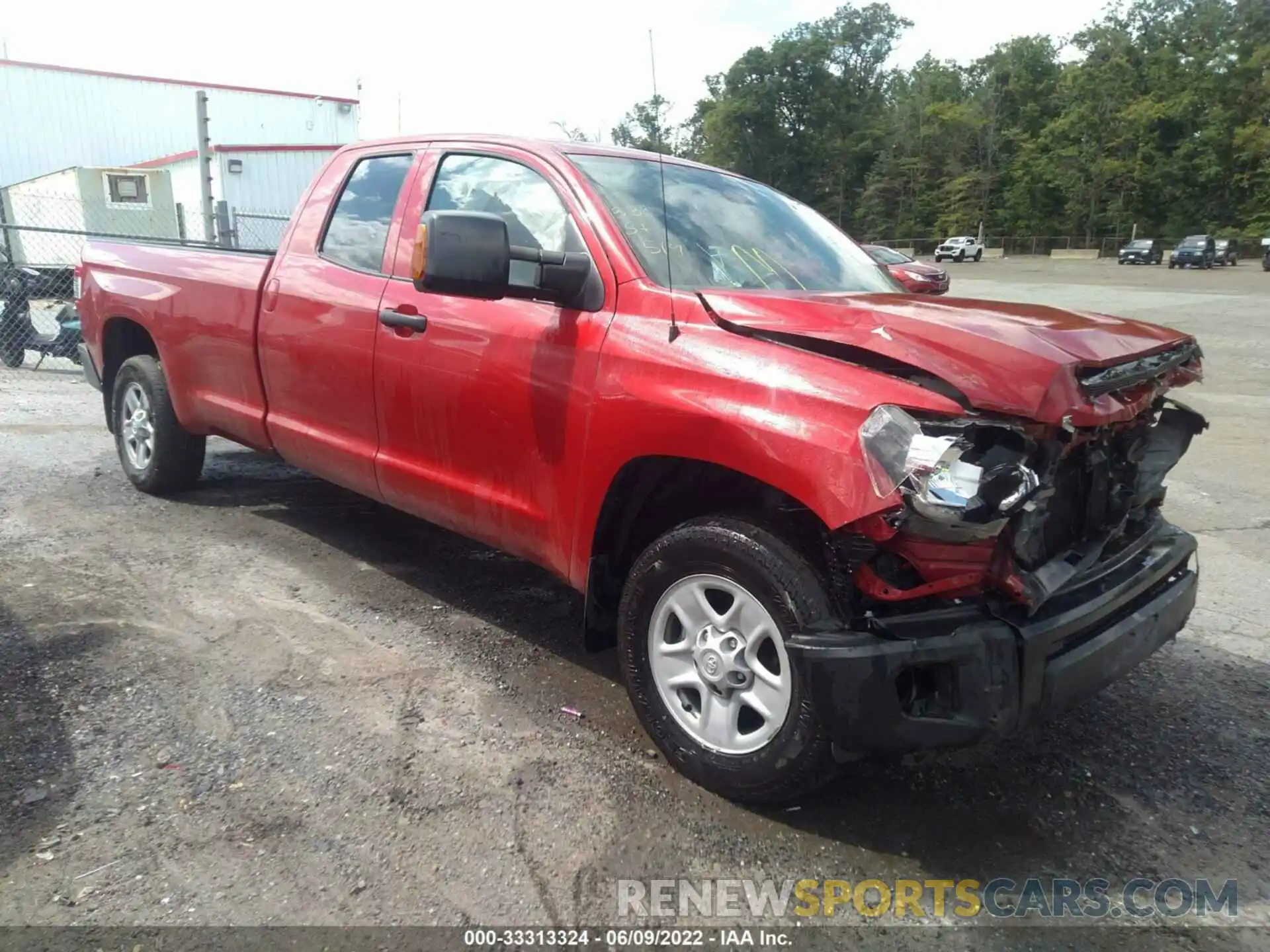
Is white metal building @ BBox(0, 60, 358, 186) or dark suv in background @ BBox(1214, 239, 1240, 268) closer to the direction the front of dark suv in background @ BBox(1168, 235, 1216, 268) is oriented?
the white metal building

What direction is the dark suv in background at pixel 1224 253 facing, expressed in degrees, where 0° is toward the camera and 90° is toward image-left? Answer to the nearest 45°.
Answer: approximately 45°

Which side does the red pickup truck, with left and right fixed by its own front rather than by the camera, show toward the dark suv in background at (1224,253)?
left

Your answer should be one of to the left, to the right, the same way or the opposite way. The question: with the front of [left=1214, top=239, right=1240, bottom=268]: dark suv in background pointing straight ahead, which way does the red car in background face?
to the left

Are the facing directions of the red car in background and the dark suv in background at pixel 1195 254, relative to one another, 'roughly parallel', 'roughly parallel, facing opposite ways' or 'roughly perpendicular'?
roughly perpendicular

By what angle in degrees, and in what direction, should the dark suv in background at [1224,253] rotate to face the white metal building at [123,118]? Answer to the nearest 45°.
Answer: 0° — it already faces it

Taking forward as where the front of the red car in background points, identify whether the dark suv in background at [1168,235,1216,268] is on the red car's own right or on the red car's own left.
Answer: on the red car's own left

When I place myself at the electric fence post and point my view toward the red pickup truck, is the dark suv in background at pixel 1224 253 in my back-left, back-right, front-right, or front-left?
back-left

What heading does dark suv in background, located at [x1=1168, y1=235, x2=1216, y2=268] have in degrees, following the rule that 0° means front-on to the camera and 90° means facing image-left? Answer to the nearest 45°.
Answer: approximately 45°
